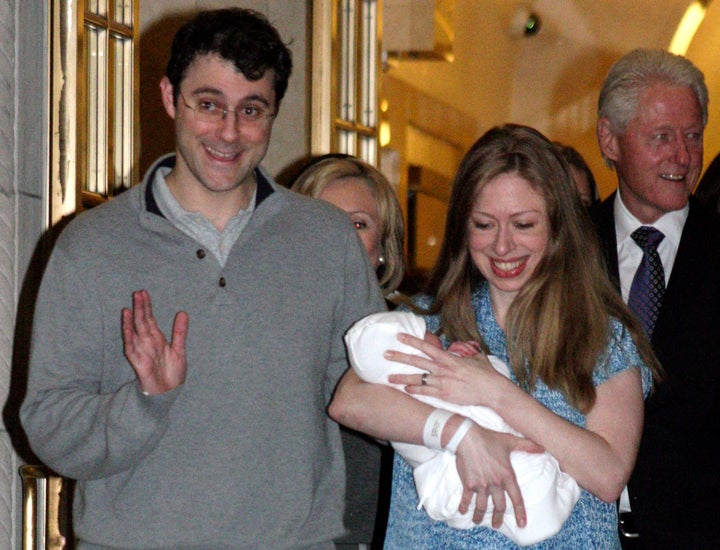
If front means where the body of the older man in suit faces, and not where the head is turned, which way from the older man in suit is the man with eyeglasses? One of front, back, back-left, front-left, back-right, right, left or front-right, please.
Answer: front-right

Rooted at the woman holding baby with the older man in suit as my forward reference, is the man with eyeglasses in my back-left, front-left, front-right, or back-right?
back-left

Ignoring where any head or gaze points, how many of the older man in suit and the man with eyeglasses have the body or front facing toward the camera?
2

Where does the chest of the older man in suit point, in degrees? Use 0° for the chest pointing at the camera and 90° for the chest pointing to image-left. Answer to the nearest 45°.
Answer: approximately 0°

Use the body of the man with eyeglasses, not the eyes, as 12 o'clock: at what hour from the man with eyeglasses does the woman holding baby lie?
The woman holding baby is roughly at 9 o'clock from the man with eyeglasses.

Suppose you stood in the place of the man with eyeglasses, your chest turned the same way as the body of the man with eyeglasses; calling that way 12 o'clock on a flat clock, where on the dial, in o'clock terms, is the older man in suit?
The older man in suit is roughly at 8 o'clock from the man with eyeglasses.
